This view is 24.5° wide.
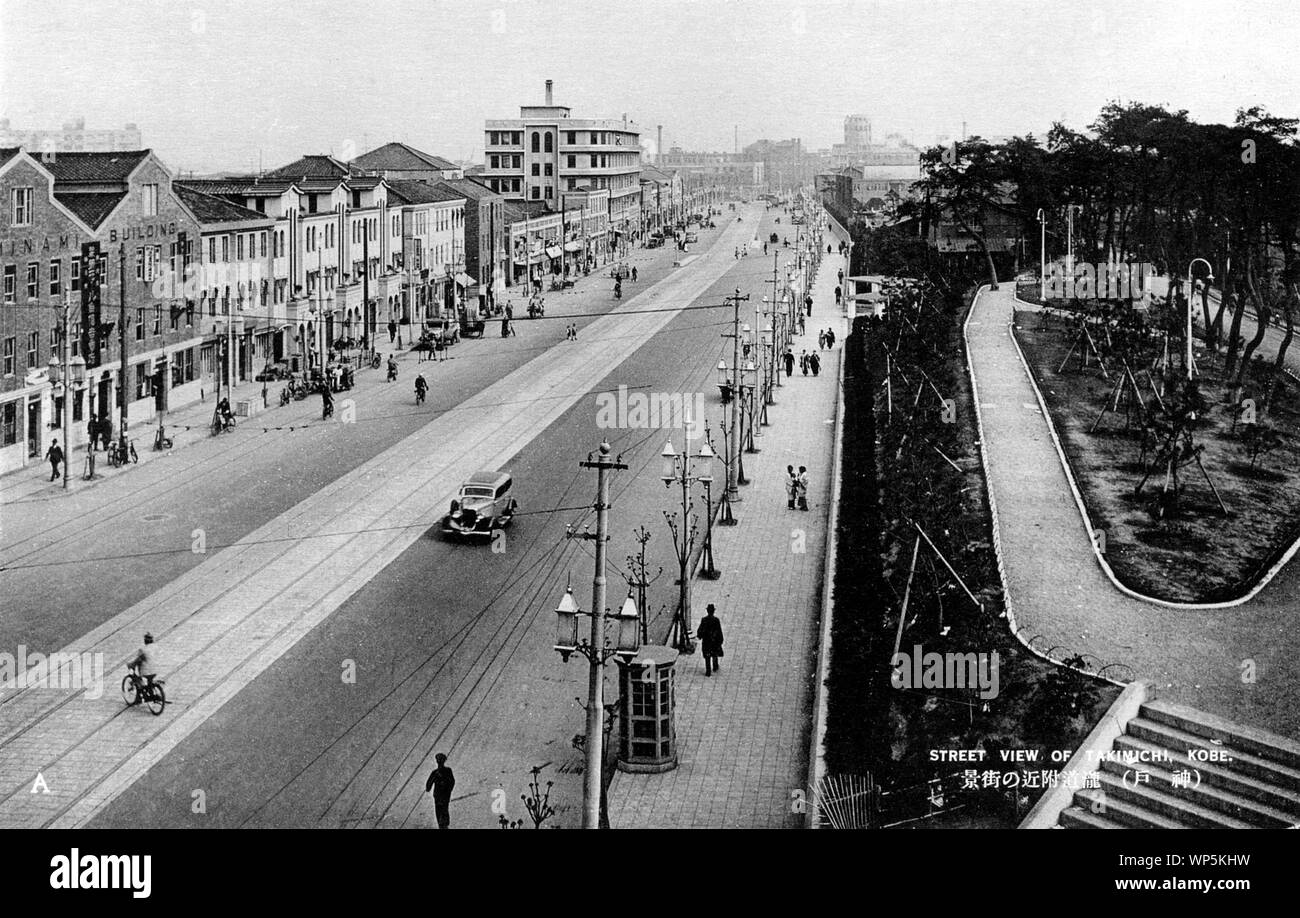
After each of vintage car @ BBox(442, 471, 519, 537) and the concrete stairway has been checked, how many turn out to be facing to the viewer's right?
0

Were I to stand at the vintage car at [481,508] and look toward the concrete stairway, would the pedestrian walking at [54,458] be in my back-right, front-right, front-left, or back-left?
back-right

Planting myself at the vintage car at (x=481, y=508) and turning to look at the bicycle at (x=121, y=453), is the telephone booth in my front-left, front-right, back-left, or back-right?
back-left

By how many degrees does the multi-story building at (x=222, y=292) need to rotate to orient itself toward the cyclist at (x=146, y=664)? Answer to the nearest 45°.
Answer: approximately 45° to its right

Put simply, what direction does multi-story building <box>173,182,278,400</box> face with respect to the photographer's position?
facing the viewer and to the right of the viewer

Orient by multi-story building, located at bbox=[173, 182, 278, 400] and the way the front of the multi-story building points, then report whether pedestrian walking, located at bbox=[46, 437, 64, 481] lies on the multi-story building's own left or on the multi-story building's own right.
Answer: on the multi-story building's own right

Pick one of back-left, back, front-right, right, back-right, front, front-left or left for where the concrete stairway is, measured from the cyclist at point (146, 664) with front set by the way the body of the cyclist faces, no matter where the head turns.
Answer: back

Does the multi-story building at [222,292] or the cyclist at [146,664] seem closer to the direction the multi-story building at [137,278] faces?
the cyclist

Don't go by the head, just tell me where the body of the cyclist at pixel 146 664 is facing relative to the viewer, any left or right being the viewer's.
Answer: facing away from the viewer and to the left of the viewer

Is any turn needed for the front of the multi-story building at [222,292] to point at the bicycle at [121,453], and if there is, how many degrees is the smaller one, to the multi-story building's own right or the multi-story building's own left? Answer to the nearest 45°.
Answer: approximately 45° to the multi-story building's own right
